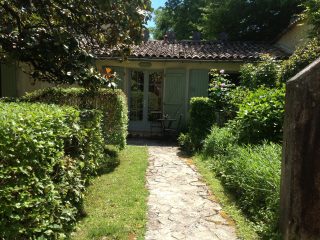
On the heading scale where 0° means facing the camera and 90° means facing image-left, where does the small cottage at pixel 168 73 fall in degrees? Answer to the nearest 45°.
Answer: approximately 0°

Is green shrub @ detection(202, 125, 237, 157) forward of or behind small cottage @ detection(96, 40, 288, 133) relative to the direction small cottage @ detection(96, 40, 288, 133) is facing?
forward

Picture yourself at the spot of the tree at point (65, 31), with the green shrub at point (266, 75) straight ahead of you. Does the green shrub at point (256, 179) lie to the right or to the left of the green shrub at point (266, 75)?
right

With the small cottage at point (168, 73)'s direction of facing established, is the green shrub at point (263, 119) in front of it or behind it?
in front

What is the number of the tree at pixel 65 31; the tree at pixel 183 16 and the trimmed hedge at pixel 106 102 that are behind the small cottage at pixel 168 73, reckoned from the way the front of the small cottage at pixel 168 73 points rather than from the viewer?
1

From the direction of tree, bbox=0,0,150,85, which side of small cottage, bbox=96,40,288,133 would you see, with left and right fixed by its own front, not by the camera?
front

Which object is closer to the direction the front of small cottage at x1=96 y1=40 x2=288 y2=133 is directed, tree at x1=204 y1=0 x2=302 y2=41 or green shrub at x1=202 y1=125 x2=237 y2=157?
the green shrub

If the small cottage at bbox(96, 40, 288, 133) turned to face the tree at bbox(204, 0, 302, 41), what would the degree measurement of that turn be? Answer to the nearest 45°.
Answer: approximately 135° to its left
